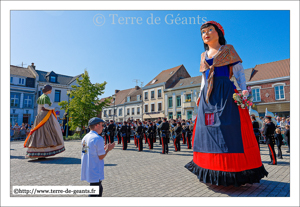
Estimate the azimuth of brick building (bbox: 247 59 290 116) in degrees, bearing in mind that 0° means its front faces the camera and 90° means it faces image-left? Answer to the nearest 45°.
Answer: approximately 45°

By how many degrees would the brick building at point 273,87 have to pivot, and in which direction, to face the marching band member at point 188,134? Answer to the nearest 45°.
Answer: approximately 45° to its left

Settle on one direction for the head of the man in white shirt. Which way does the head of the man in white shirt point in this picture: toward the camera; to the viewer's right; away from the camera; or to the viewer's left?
to the viewer's right
